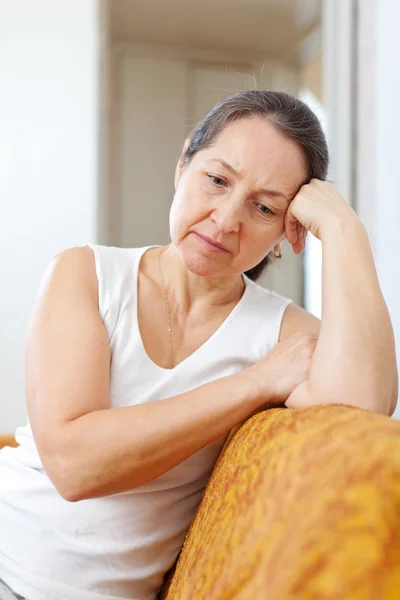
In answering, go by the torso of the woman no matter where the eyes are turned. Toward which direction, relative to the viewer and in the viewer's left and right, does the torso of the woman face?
facing the viewer
